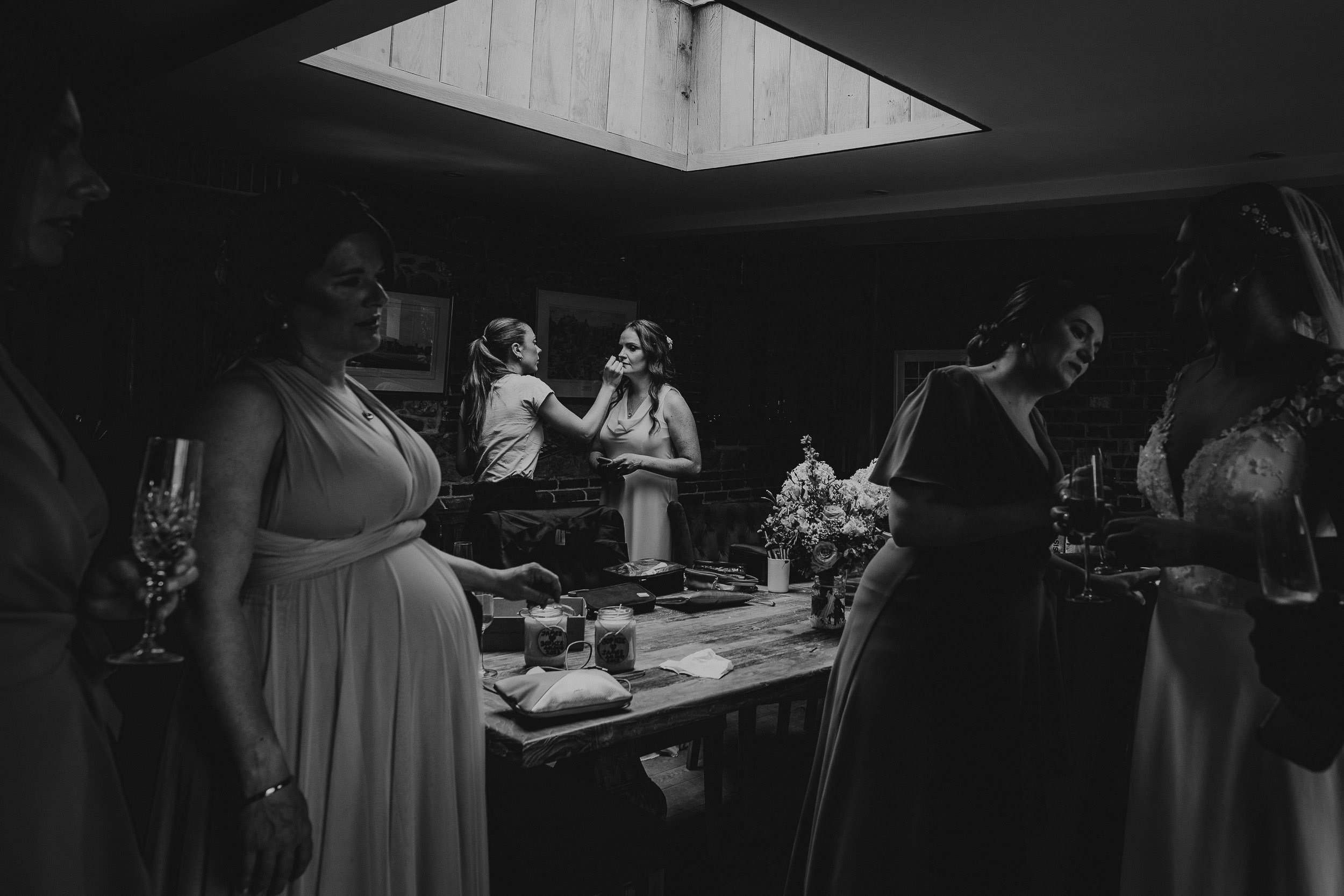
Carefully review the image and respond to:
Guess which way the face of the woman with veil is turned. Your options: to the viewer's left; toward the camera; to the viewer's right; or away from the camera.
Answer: to the viewer's left

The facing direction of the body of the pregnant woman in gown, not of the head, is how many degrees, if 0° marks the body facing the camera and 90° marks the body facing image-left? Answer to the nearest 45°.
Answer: approximately 315°

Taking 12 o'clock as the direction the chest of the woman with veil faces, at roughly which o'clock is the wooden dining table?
The wooden dining table is roughly at 2 o'clock from the woman with veil.

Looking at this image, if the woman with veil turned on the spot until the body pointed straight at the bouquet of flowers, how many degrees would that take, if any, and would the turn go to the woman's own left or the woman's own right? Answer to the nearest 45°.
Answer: approximately 90° to the woman's own right

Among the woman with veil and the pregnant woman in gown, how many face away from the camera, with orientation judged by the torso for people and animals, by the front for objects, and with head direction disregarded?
0

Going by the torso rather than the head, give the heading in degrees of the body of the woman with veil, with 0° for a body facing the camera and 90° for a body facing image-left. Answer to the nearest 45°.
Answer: approximately 45°

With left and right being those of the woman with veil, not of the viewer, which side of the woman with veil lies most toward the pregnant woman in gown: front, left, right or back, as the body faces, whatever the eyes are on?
front

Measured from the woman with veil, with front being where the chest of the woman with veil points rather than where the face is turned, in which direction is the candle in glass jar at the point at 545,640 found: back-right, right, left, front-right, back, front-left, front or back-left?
front-right
